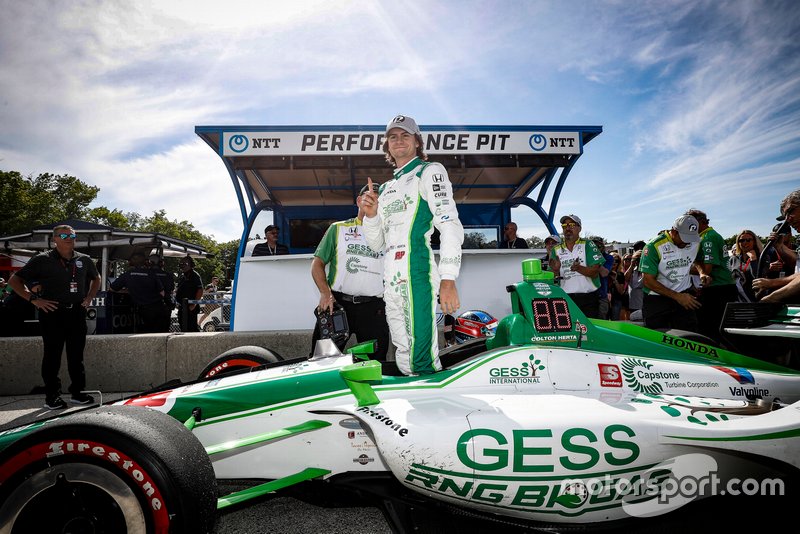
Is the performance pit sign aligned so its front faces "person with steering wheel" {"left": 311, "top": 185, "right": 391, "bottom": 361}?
yes

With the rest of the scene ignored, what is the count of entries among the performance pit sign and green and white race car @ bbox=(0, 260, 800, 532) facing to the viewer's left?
1

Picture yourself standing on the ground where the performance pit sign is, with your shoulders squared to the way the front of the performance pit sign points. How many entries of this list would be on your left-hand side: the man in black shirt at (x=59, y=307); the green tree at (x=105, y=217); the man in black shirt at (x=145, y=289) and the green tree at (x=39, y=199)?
0

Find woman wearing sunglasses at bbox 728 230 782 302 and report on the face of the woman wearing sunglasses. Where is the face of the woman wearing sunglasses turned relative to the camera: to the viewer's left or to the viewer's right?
to the viewer's left

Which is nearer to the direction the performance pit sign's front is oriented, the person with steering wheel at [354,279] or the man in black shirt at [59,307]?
the person with steering wheel

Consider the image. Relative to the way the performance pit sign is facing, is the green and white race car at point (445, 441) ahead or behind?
ahead

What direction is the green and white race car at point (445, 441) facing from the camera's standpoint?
to the viewer's left

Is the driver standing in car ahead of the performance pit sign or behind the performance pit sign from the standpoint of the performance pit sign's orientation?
ahead

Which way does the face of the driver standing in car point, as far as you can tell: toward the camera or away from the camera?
toward the camera

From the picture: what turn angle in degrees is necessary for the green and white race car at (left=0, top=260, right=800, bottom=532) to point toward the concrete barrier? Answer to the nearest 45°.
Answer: approximately 45° to its right

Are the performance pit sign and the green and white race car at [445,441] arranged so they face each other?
no

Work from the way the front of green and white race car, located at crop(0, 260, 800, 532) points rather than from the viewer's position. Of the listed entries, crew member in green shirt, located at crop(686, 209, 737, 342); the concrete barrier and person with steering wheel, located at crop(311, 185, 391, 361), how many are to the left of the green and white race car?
0

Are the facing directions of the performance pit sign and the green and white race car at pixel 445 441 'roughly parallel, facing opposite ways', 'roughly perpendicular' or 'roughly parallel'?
roughly perpendicular

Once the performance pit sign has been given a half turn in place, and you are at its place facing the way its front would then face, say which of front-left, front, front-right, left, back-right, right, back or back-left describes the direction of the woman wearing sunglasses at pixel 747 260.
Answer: right

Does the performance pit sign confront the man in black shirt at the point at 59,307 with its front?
no

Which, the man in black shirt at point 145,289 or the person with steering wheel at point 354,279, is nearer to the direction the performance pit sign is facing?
the person with steering wheel

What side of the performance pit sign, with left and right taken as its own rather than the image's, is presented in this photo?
front

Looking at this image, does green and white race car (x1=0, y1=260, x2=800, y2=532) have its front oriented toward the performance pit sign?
no
